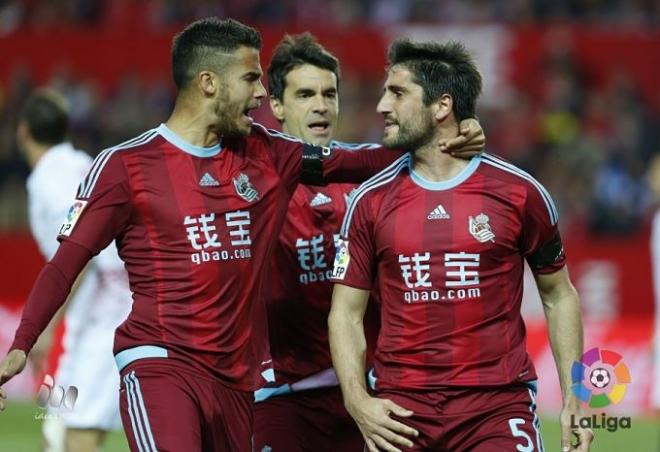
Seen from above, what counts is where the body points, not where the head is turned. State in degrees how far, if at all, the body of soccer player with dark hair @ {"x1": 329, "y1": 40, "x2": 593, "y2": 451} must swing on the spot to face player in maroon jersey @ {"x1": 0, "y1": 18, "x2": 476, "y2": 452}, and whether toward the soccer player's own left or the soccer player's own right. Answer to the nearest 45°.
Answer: approximately 90° to the soccer player's own right

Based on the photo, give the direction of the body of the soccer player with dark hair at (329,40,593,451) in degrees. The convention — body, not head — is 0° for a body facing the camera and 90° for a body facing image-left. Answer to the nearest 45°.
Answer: approximately 0°

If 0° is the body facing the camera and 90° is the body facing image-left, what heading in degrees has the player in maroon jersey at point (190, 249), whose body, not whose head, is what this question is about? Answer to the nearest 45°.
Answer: approximately 315°

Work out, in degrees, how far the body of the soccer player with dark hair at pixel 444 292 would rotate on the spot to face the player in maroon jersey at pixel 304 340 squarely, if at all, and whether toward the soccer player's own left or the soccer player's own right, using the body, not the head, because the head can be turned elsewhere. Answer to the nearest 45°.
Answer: approximately 135° to the soccer player's own right

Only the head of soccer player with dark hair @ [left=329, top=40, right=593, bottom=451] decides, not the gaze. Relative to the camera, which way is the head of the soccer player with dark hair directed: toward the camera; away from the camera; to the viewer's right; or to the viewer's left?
to the viewer's left

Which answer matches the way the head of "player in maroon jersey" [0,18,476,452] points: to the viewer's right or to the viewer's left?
to the viewer's right

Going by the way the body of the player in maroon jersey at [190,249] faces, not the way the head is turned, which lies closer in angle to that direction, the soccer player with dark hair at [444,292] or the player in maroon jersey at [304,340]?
the soccer player with dark hair

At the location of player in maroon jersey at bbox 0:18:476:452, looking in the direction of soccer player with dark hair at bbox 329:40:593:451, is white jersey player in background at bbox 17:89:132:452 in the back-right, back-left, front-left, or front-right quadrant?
back-left
